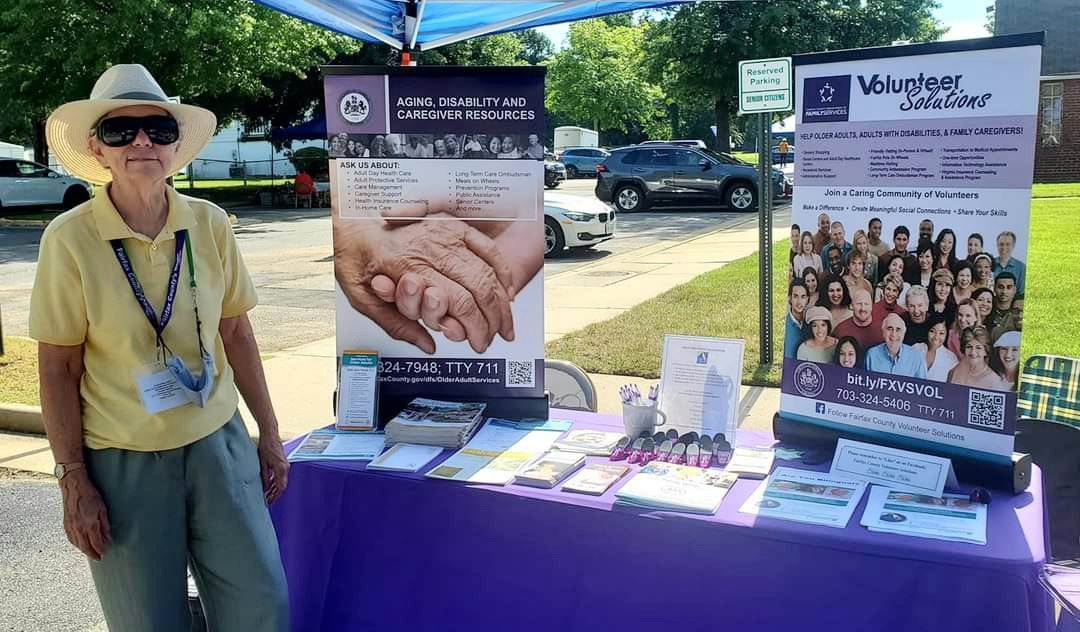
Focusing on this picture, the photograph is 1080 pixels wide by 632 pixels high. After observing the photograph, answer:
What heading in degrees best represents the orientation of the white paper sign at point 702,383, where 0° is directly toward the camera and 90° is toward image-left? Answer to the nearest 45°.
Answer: approximately 0°

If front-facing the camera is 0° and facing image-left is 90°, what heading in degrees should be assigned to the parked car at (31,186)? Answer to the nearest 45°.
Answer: approximately 270°

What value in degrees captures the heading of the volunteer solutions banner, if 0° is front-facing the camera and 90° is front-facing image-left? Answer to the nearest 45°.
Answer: approximately 45°

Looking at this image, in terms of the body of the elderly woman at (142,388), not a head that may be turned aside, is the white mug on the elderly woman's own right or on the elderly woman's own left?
on the elderly woman's own left

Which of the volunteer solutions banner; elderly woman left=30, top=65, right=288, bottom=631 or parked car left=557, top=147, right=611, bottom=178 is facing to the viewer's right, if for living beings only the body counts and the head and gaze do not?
the parked car

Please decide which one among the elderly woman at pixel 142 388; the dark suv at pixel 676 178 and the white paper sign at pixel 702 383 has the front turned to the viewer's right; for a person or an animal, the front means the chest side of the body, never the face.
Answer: the dark suv

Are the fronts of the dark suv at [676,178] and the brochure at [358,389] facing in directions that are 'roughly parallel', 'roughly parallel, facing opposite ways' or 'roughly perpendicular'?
roughly perpendicular

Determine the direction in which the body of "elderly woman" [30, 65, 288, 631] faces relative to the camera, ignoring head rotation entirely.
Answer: toward the camera

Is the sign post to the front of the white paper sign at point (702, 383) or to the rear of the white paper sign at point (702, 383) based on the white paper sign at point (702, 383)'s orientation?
to the rear

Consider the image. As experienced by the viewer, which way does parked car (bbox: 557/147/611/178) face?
facing to the right of the viewer

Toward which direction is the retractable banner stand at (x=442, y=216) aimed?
toward the camera

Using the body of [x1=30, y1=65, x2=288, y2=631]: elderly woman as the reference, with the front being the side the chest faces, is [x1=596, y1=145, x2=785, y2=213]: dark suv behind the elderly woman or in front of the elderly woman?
behind

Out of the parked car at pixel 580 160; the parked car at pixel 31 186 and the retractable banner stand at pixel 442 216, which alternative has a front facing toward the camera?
the retractable banner stand

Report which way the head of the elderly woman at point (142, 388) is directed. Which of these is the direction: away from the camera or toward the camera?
toward the camera

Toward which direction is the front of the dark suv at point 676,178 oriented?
to the viewer's right
